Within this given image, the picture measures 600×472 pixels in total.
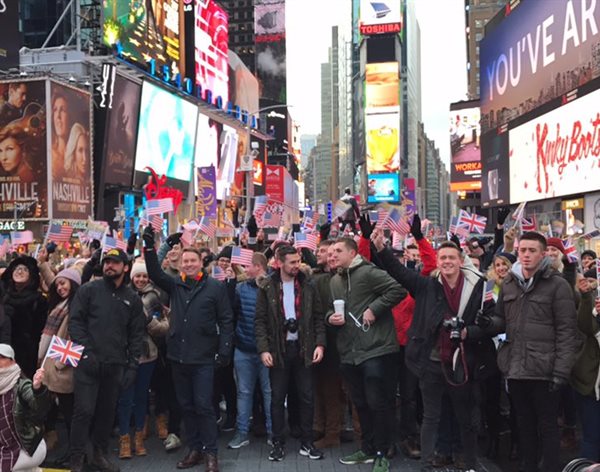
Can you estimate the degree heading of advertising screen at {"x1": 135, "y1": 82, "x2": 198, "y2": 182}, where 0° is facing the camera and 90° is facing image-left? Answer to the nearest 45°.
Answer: approximately 315°

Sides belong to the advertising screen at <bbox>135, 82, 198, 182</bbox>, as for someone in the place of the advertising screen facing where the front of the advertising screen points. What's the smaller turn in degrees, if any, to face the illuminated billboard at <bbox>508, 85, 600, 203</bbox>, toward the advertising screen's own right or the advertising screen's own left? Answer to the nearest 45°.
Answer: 0° — it already faces it

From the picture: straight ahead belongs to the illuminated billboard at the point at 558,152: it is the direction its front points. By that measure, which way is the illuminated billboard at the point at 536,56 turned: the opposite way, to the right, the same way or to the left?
the same way

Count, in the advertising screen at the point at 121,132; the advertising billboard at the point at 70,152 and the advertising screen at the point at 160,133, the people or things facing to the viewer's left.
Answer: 0

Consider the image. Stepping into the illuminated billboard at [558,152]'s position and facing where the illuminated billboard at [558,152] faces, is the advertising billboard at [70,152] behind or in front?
in front

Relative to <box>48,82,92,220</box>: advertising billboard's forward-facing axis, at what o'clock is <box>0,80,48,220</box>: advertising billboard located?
<box>0,80,48,220</box>: advertising billboard is roughly at 4 o'clock from <box>48,82,92,220</box>: advertising billboard.

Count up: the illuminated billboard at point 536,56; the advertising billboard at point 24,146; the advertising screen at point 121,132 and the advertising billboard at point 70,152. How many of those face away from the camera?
0

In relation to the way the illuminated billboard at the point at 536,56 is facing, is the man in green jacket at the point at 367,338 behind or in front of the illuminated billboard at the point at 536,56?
in front

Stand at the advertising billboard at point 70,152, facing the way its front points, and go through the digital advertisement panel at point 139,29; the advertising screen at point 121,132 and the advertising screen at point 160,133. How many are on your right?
0

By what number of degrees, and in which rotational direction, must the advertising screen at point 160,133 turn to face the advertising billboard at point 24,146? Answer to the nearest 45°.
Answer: approximately 90° to its right

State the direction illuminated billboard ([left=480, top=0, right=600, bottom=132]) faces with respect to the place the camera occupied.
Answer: facing the viewer and to the left of the viewer

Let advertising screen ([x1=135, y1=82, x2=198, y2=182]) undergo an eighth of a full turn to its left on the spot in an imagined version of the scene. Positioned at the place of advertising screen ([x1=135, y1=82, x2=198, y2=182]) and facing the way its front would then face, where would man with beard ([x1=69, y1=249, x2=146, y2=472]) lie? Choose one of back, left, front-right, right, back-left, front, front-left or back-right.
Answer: right

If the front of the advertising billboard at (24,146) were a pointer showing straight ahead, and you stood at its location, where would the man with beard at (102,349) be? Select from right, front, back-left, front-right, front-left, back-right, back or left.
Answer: front

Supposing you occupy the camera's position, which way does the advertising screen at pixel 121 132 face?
facing the viewer and to the right of the viewer

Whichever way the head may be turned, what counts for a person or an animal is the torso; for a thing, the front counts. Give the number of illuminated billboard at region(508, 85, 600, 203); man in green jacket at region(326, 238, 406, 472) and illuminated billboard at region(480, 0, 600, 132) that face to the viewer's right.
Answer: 0
